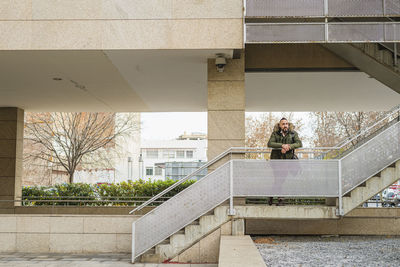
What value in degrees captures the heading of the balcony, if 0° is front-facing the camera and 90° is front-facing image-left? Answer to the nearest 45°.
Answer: approximately 0°

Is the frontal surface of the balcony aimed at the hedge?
no

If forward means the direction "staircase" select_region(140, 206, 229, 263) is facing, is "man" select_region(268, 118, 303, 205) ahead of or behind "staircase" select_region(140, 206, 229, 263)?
behind

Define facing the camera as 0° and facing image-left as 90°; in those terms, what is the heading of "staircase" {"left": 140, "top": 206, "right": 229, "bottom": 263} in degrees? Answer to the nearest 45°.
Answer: approximately 90°

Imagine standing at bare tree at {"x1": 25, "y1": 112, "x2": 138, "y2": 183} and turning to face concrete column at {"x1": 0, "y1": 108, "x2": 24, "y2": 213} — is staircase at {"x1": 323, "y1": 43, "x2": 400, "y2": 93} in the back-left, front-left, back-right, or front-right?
front-left

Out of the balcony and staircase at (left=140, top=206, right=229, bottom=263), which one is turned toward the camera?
the balcony

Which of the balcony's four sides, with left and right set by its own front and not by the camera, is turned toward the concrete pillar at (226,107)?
right

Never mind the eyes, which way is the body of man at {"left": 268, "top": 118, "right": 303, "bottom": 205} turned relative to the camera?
toward the camera
